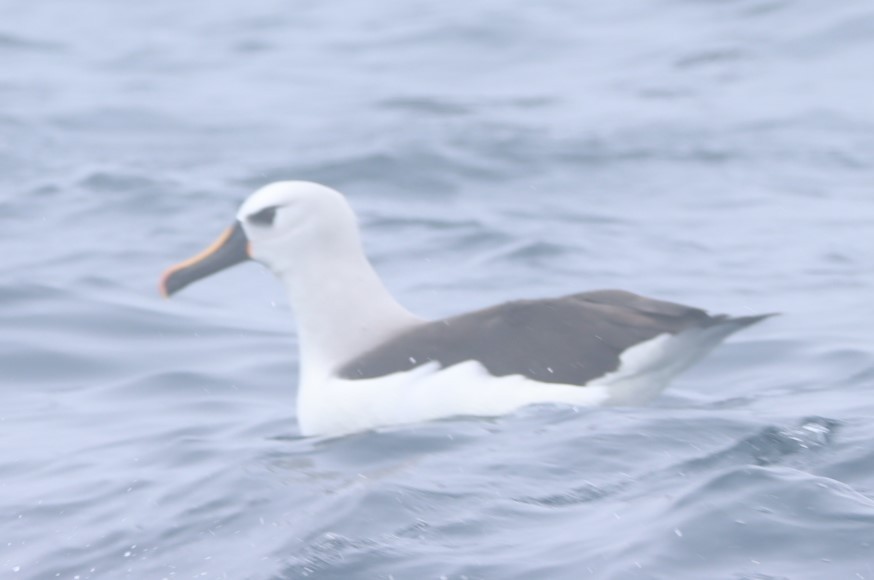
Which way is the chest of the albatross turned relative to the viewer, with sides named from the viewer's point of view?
facing to the left of the viewer
